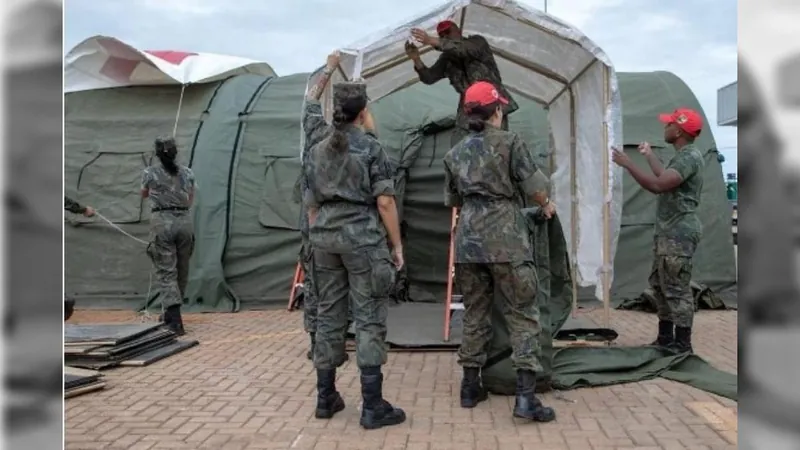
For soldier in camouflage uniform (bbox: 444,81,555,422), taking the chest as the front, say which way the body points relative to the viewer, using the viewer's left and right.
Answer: facing away from the viewer and to the right of the viewer

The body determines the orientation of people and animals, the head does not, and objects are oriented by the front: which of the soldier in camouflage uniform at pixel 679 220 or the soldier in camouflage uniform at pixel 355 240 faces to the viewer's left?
the soldier in camouflage uniform at pixel 679 220

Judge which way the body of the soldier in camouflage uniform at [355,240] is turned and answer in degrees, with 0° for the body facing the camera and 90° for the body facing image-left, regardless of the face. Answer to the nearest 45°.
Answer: approximately 225°

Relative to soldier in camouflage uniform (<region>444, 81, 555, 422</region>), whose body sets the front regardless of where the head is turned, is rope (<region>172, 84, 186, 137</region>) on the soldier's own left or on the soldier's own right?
on the soldier's own left

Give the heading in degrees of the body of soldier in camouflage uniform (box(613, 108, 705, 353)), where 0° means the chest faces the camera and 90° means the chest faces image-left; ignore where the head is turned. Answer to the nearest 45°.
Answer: approximately 90°

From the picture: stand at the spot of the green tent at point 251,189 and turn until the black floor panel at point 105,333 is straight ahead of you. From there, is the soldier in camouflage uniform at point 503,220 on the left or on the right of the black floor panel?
left

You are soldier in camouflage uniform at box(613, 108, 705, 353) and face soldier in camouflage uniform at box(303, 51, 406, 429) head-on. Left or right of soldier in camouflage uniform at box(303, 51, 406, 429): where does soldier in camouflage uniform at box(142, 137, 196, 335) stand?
right

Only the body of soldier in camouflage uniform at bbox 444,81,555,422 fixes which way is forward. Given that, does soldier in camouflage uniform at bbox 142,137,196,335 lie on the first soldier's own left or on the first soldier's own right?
on the first soldier's own left
